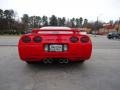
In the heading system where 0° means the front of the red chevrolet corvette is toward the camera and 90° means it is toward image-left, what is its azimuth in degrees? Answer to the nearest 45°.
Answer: approximately 180°
